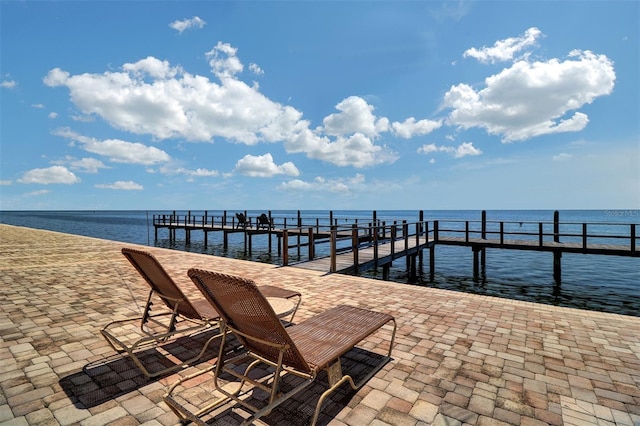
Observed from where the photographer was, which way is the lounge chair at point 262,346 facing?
facing away from the viewer and to the right of the viewer

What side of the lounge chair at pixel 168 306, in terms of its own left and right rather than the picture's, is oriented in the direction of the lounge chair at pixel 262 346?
right

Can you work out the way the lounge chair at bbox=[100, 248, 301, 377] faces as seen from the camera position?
facing away from the viewer and to the right of the viewer

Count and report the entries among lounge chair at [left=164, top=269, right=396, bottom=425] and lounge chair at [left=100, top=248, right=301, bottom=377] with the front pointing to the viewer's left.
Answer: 0

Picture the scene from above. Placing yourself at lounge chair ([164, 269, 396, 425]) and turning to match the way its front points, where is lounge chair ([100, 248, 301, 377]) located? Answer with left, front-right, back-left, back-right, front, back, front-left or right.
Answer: left
